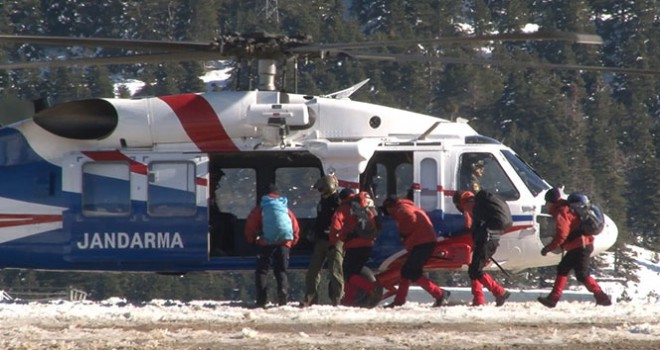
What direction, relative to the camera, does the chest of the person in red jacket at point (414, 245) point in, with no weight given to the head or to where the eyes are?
to the viewer's left

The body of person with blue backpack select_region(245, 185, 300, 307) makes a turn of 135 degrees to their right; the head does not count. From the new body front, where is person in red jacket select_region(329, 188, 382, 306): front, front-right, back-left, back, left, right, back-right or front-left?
front-left

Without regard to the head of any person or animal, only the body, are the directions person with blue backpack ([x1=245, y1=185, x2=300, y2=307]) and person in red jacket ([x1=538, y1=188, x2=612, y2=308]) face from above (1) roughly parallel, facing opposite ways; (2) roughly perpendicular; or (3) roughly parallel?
roughly perpendicular

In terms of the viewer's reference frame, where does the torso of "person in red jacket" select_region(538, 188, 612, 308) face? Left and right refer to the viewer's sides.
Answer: facing to the left of the viewer

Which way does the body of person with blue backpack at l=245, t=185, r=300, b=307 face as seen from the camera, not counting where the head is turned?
away from the camera

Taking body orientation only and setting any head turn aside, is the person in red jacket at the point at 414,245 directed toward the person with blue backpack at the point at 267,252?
yes

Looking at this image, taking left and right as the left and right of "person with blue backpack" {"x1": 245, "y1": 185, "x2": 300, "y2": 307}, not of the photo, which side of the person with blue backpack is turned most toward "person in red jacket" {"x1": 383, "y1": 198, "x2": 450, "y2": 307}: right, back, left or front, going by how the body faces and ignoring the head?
right

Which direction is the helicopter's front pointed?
to the viewer's right
